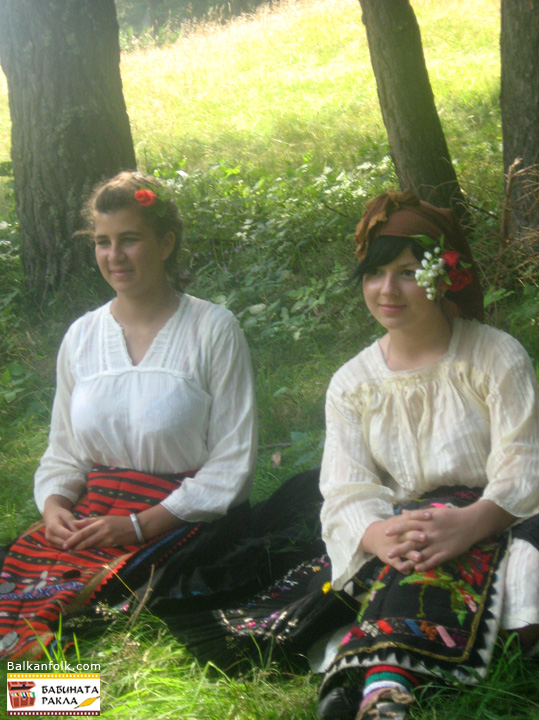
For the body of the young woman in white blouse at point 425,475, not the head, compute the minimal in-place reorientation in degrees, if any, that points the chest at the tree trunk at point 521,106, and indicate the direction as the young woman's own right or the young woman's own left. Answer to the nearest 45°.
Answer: approximately 135° to the young woman's own right

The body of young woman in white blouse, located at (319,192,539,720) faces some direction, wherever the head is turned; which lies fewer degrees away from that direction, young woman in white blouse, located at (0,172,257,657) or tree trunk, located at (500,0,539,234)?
the young woman in white blouse

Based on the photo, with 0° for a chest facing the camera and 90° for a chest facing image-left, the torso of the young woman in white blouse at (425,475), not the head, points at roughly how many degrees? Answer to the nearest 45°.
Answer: approximately 45°

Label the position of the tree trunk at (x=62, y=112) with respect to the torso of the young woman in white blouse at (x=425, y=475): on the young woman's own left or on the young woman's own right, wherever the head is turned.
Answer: on the young woman's own right

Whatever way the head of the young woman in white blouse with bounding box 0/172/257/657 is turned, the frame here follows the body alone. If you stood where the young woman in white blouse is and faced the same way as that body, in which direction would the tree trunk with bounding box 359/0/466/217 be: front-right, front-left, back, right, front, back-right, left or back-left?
back

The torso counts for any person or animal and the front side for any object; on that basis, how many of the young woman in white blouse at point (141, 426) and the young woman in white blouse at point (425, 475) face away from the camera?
0

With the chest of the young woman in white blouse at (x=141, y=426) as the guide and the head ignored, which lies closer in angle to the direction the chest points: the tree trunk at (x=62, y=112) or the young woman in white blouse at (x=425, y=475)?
the young woman in white blouse

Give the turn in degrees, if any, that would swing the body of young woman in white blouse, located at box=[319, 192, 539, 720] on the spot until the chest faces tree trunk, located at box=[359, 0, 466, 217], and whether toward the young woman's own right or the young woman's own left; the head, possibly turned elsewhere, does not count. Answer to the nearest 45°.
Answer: approximately 135° to the young woman's own right

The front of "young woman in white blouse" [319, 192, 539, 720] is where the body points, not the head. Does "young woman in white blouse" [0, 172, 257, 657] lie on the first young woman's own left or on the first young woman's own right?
on the first young woman's own right

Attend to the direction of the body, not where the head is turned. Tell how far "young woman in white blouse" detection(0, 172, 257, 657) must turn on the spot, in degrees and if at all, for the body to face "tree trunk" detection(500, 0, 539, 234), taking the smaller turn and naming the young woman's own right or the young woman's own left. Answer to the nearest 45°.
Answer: approximately 180°

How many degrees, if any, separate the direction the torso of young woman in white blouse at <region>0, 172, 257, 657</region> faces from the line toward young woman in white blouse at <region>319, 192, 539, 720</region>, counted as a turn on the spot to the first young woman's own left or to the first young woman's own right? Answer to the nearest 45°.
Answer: approximately 90° to the first young woman's own left
